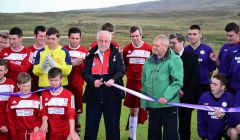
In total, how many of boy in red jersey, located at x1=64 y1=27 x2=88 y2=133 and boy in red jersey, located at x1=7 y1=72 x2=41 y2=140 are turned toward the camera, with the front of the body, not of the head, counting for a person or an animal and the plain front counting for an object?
2

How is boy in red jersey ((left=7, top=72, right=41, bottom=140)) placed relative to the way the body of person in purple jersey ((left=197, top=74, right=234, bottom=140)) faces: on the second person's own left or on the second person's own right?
on the second person's own right

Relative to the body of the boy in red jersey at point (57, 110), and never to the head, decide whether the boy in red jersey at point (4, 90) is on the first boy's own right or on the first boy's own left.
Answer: on the first boy's own right

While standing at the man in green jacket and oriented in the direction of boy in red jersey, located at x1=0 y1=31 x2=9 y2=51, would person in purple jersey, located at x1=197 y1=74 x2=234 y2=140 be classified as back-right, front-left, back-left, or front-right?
back-right

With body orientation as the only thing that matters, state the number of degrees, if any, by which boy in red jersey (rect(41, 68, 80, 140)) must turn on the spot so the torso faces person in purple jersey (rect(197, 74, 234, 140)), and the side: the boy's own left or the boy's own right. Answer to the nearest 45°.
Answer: approximately 90° to the boy's own left
